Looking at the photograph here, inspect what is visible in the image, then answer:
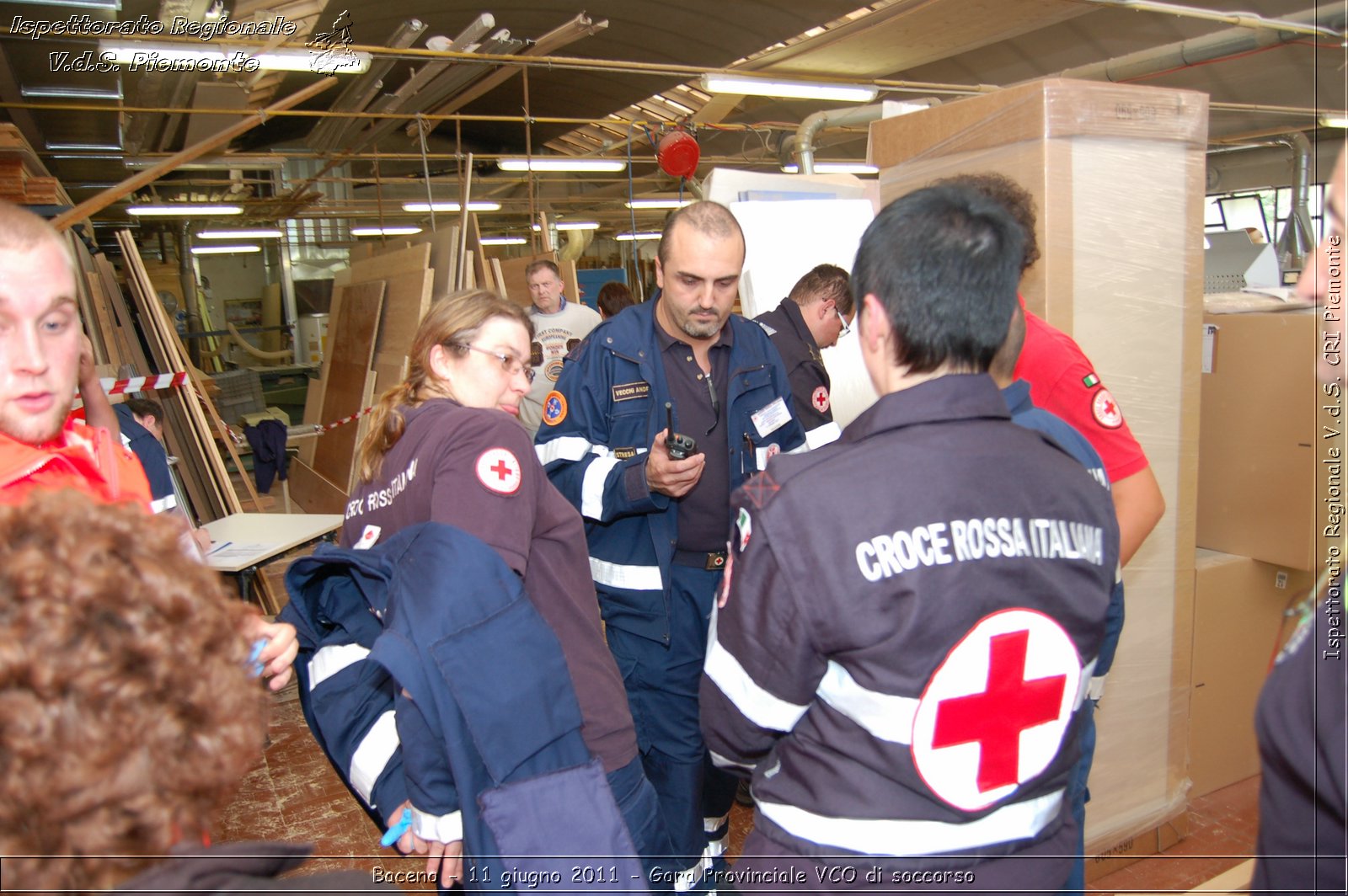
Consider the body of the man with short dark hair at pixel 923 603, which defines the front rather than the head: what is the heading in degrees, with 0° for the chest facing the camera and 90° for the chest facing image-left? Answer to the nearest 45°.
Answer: approximately 135°

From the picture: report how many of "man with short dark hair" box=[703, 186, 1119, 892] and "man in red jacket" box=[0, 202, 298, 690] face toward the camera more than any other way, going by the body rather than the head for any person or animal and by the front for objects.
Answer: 1

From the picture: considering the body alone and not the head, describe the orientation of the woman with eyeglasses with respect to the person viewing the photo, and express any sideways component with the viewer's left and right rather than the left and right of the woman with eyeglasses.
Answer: facing away from the viewer and to the right of the viewer

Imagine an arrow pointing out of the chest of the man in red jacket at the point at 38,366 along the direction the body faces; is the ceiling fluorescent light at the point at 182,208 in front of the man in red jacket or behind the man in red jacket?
behind

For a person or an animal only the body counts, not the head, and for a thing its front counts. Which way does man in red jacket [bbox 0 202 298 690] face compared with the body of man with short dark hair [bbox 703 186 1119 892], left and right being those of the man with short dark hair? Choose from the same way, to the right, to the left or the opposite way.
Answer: the opposite way

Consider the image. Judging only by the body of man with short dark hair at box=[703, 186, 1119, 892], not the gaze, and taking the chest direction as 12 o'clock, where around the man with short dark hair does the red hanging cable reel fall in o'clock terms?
The red hanging cable reel is roughly at 1 o'clock from the man with short dark hair.

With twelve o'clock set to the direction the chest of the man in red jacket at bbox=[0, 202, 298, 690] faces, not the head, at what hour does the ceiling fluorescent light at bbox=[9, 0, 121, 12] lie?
The ceiling fluorescent light is roughly at 6 o'clock from the man in red jacket.
